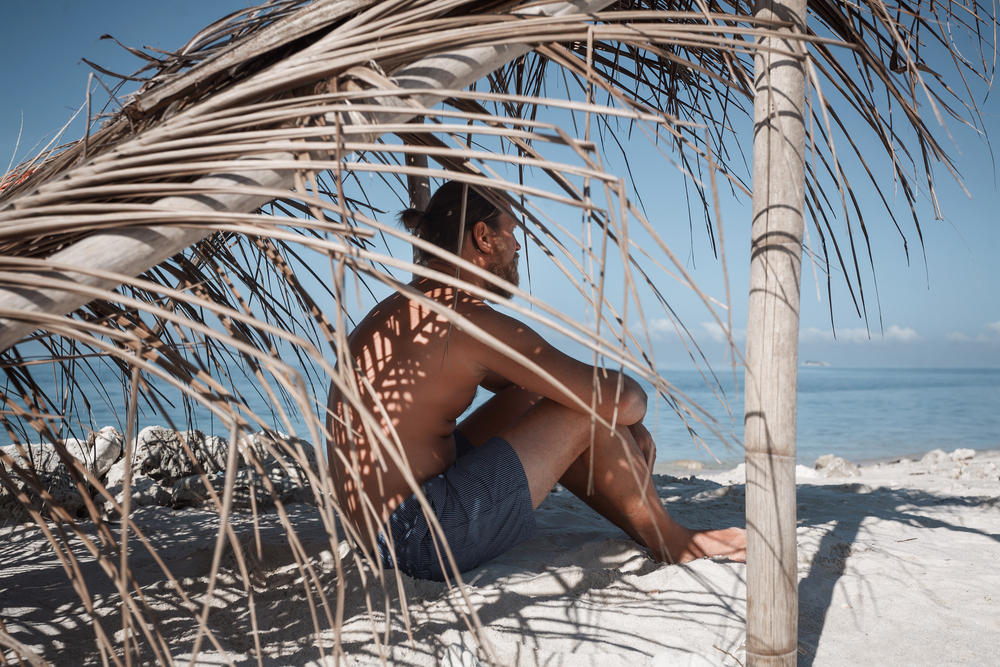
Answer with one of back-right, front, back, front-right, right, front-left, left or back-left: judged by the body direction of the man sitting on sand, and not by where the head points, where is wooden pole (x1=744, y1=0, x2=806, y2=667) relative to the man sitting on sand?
front-right

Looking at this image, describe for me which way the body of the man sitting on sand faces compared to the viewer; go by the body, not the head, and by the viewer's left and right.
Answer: facing to the right of the viewer
